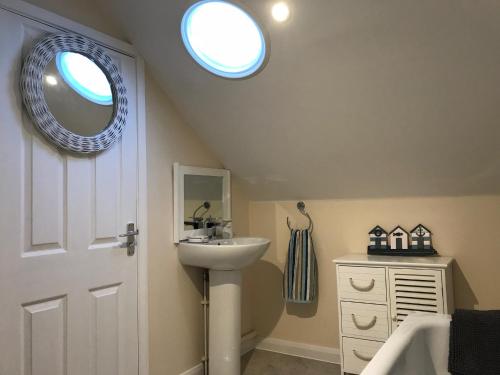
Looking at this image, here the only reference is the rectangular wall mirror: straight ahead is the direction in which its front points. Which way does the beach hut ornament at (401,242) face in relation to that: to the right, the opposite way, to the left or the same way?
to the right

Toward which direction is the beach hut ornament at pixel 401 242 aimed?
toward the camera

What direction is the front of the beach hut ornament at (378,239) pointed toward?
toward the camera

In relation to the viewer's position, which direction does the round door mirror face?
facing the viewer and to the right of the viewer

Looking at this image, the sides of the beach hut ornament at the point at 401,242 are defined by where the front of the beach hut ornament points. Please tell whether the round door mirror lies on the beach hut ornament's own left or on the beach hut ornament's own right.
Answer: on the beach hut ornament's own right

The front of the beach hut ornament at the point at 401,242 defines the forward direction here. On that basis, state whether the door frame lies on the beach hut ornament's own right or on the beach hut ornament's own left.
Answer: on the beach hut ornament's own right

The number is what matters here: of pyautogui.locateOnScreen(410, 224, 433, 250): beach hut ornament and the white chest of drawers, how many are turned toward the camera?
2

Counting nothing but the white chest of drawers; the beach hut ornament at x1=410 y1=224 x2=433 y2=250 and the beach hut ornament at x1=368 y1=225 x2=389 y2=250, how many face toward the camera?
3

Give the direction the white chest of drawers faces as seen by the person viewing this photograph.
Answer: facing the viewer
